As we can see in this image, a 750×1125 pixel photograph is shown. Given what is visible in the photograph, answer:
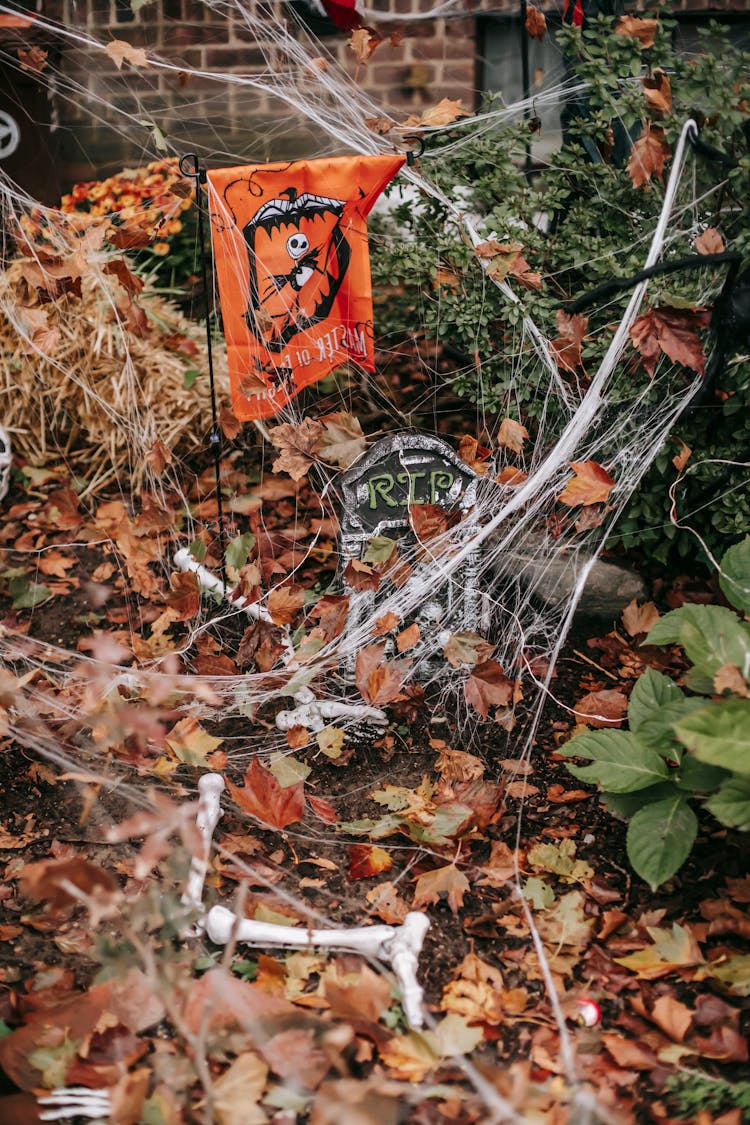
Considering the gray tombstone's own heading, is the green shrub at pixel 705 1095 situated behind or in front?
in front

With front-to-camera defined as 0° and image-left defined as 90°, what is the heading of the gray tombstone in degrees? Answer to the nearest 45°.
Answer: approximately 0°

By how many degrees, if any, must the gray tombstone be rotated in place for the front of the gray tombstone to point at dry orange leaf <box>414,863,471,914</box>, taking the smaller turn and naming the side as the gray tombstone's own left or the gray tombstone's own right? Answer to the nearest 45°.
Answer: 0° — it already faces it

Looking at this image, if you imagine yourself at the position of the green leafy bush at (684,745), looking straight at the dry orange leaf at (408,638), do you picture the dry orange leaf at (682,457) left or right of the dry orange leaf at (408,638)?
right

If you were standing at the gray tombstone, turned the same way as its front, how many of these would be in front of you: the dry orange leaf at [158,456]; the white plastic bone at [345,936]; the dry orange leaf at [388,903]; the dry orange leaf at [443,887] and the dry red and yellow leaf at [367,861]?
4

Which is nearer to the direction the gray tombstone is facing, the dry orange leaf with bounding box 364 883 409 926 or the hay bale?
the dry orange leaf
